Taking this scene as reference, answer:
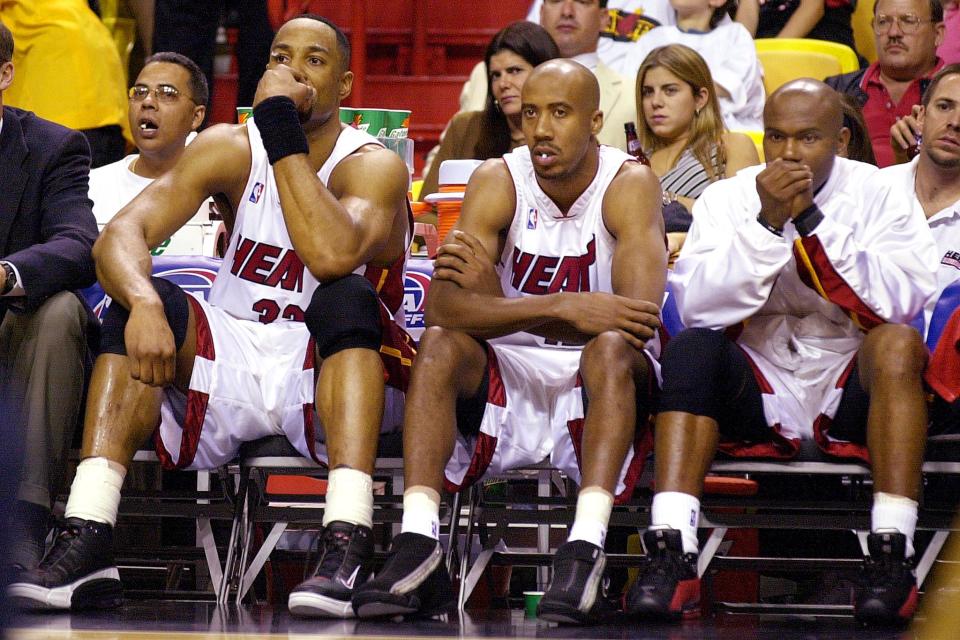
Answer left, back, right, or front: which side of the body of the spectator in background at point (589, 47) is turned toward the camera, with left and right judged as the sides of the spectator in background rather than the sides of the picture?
front

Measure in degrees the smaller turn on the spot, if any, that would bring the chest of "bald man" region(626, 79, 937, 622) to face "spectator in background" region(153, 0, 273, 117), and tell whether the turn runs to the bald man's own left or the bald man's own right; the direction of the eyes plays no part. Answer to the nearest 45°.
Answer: approximately 135° to the bald man's own right

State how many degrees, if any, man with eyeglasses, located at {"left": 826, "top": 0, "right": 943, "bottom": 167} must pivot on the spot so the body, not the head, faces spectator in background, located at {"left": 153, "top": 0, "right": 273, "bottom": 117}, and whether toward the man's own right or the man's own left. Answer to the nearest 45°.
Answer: approximately 45° to the man's own right

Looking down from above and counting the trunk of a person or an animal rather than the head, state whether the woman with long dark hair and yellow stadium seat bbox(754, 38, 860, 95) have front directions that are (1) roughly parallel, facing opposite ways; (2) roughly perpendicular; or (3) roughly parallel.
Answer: roughly parallel

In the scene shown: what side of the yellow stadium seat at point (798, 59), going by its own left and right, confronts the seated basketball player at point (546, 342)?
front

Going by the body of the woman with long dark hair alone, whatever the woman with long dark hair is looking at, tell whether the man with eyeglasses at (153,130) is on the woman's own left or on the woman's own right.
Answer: on the woman's own right

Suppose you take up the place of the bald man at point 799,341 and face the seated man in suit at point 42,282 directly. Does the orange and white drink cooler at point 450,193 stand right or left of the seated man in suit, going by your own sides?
right

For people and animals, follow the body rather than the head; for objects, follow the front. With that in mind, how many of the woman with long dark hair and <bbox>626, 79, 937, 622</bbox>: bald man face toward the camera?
2

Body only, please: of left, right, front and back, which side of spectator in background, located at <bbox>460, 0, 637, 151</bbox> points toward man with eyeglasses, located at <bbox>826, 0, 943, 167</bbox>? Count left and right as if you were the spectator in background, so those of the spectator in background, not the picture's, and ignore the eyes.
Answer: left

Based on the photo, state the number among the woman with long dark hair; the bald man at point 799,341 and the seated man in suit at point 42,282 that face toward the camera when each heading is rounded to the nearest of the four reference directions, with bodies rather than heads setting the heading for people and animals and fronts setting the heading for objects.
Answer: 3

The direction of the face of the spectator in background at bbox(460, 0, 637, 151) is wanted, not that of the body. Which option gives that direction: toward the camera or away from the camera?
toward the camera

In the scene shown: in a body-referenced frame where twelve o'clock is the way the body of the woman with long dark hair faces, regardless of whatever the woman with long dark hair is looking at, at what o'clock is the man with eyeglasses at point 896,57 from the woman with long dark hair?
The man with eyeglasses is roughly at 9 o'clock from the woman with long dark hair.

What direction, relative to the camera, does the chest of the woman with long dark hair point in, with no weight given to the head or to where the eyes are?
toward the camera

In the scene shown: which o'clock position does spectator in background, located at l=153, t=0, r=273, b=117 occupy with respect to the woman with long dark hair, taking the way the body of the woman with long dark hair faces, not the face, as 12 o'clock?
The spectator in background is roughly at 4 o'clock from the woman with long dark hair.

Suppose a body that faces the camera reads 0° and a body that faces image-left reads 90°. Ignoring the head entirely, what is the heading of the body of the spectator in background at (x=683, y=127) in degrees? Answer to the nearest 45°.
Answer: approximately 45°

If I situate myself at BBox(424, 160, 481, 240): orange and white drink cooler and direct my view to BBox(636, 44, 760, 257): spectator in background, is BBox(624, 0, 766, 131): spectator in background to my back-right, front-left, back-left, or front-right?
front-left

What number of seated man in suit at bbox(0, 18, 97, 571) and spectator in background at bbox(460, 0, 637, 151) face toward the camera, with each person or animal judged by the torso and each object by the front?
2
